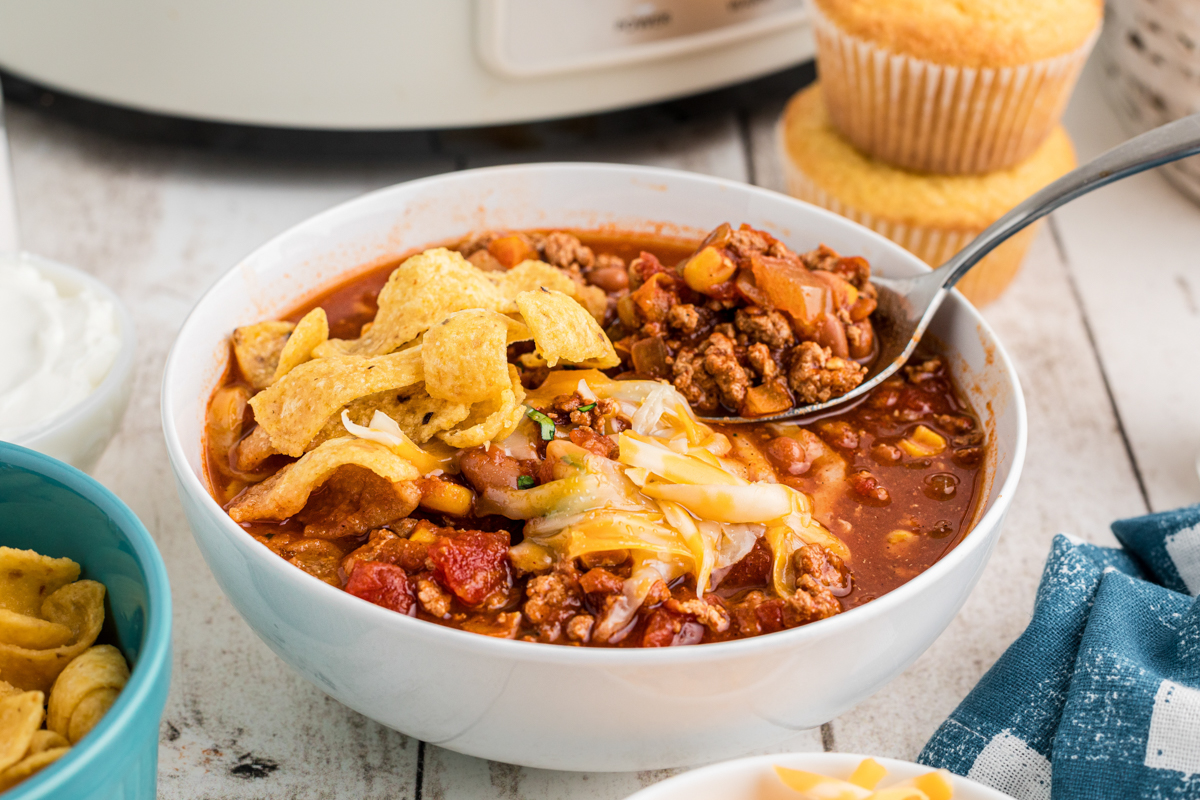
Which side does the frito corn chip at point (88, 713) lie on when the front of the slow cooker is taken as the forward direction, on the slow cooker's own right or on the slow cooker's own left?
on the slow cooker's own right

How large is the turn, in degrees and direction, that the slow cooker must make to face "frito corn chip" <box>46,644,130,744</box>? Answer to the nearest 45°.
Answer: approximately 45° to its right

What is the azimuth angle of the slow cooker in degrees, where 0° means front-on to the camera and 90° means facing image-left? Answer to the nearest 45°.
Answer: approximately 315°

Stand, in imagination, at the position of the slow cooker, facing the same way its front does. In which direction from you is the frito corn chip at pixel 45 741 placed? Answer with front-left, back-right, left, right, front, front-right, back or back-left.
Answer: front-right

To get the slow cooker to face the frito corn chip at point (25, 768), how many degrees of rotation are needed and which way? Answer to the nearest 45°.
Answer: approximately 45° to its right

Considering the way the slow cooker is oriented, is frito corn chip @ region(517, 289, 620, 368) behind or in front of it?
in front

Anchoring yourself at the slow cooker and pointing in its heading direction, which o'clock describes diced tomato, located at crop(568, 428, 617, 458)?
The diced tomato is roughly at 1 o'clock from the slow cooker.

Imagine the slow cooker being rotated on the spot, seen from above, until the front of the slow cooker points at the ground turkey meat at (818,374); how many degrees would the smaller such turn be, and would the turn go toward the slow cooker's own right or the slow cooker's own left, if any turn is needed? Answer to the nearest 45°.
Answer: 0° — it already faces it

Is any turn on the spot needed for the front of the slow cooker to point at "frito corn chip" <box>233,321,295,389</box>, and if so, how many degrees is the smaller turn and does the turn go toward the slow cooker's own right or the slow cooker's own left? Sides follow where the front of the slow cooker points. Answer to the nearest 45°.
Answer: approximately 45° to the slow cooker's own right

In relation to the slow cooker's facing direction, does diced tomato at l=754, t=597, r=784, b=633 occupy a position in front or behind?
in front
